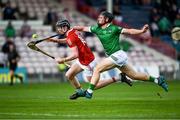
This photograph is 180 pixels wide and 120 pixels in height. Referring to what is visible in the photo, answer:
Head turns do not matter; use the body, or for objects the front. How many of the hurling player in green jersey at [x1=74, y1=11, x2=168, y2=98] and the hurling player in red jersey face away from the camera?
0

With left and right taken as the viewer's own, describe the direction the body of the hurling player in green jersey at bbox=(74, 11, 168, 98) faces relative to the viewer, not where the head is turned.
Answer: facing the viewer and to the left of the viewer
